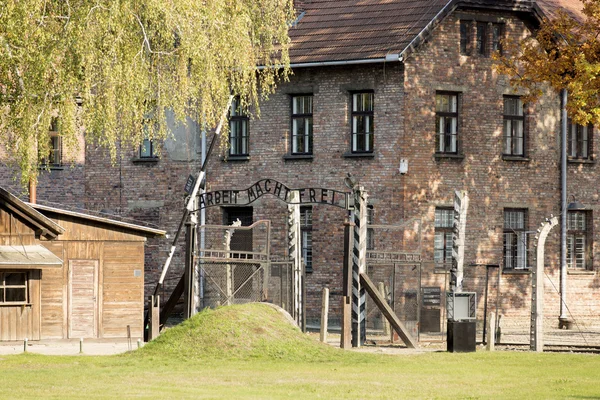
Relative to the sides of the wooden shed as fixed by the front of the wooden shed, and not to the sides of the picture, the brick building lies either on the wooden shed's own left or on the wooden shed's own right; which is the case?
on the wooden shed's own left

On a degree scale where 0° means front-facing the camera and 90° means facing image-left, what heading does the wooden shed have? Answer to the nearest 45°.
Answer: approximately 0°

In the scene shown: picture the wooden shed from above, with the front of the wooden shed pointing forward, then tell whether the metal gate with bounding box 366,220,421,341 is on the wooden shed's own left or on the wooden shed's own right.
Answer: on the wooden shed's own left

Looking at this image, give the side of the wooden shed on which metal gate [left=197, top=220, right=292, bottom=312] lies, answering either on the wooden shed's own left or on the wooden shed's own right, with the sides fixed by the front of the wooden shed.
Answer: on the wooden shed's own left

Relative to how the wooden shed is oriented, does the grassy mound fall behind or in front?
in front

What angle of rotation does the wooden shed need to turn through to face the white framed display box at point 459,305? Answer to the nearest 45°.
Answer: approximately 45° to its left
